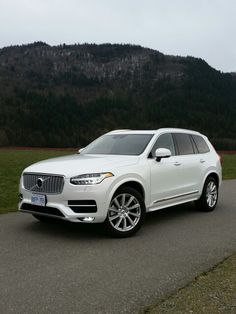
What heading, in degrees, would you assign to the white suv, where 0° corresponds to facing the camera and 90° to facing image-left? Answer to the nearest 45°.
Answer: approximately 45°
